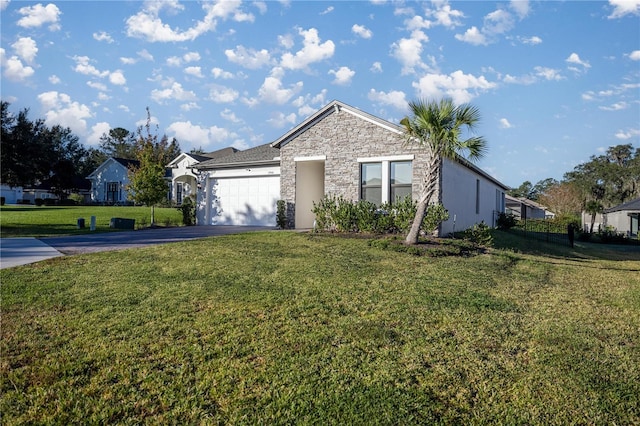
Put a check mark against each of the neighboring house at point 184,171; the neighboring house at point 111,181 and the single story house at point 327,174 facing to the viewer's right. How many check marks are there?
0

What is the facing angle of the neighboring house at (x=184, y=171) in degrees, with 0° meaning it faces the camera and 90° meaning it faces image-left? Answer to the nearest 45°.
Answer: approximately 45°

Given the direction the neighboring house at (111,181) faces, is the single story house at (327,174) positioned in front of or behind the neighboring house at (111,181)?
in front

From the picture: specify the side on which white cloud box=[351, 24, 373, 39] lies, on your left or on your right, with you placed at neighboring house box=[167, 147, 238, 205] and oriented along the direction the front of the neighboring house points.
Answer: on your left

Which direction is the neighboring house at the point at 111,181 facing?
toward the camera

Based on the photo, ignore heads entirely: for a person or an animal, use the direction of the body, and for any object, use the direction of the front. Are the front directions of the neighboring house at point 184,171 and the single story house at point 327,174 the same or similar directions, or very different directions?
same or similar directions

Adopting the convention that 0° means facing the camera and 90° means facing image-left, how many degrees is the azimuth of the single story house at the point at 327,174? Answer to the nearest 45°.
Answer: approximately 45°

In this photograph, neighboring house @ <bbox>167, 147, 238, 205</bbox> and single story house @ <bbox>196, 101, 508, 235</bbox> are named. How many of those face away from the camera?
0

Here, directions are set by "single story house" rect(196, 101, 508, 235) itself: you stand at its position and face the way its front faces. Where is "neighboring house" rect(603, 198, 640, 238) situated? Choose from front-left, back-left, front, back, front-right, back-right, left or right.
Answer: back
